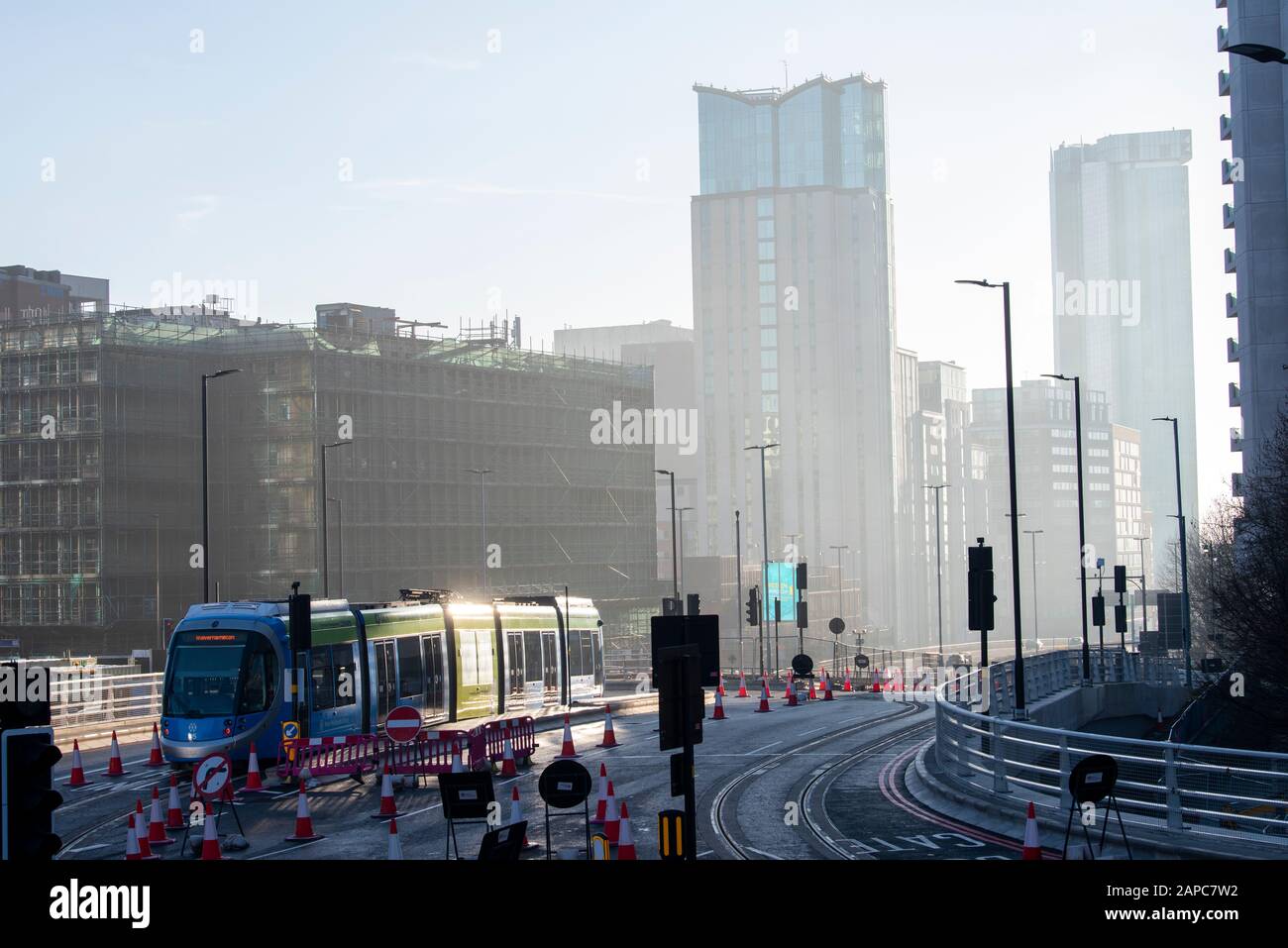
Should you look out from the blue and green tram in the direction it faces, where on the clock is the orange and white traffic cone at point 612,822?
The orange and white traffic cone is roughly at 10 o'clock from the blue and green tram.

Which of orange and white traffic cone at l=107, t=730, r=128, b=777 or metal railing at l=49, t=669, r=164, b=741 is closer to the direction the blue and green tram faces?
the orange and white traffic cone

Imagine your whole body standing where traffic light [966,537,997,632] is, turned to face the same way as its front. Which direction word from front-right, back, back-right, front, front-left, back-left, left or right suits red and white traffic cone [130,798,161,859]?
back-left

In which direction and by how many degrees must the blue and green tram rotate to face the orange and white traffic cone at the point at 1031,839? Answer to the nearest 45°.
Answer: approximately 90° to its left

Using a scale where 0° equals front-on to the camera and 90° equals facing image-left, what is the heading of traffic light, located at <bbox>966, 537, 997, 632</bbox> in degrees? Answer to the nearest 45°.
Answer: approximately 180°

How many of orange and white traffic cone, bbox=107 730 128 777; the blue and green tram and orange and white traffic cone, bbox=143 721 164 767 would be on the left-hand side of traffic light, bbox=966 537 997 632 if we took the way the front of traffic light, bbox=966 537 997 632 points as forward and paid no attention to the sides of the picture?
3

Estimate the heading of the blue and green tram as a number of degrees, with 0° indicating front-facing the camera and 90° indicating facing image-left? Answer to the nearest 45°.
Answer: approximately 45°

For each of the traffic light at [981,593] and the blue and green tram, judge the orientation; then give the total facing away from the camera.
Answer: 1
